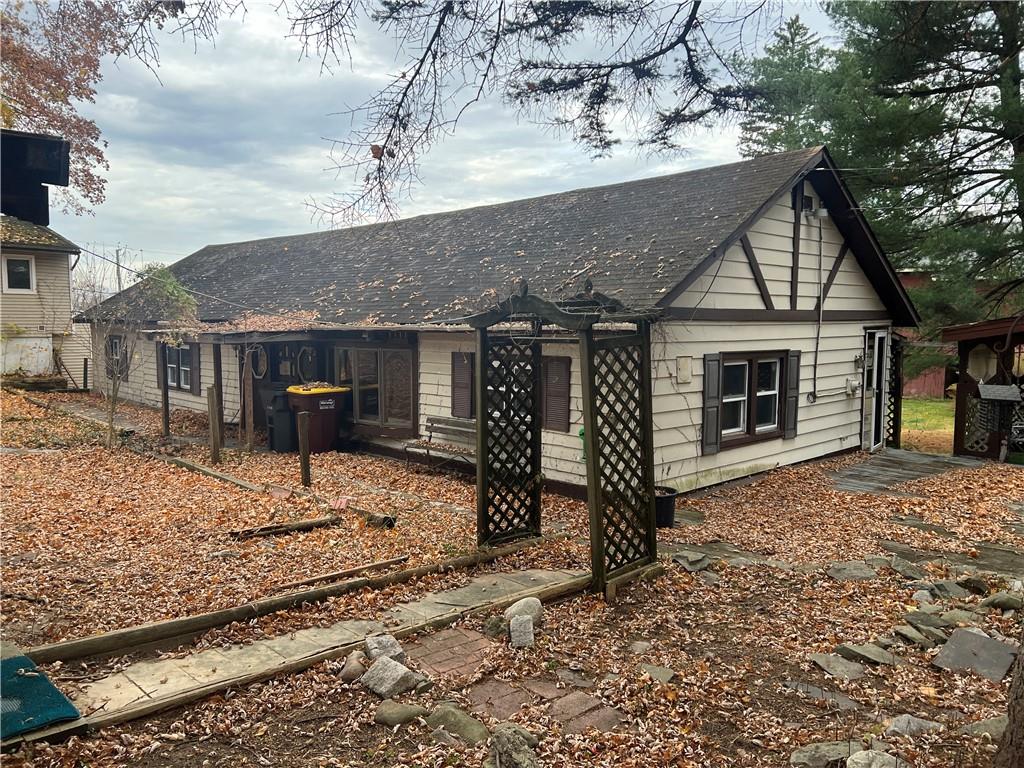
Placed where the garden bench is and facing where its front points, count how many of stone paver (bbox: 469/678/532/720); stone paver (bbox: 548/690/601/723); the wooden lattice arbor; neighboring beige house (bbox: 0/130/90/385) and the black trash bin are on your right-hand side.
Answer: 2

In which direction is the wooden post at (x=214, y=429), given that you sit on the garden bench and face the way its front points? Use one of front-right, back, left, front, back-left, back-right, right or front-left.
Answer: front-right

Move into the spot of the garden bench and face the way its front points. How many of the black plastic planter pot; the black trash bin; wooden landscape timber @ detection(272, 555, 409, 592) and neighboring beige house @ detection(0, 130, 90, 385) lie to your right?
2

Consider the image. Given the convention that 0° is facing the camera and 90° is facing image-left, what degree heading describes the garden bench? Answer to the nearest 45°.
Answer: approximately 45°

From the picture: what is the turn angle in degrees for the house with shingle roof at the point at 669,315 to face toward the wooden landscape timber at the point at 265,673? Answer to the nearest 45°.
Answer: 0° — it already faces it

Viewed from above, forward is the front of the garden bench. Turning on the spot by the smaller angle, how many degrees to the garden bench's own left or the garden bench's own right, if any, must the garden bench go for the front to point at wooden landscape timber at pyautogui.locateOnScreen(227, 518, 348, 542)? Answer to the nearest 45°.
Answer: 0° — it already faces it

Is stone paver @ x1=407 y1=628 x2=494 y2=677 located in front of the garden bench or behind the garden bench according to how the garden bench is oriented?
in front

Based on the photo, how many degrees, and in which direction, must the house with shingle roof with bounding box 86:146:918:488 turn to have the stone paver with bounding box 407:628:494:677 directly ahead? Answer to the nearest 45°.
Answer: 0° — it already faces it

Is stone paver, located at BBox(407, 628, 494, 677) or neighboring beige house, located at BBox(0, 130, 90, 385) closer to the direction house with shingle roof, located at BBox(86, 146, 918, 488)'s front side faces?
the stone paver

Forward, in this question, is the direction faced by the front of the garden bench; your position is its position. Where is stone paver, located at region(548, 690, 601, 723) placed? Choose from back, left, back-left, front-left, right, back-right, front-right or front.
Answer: front-left

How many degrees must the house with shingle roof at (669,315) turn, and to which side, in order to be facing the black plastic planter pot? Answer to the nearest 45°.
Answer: approximately 45° to its left
